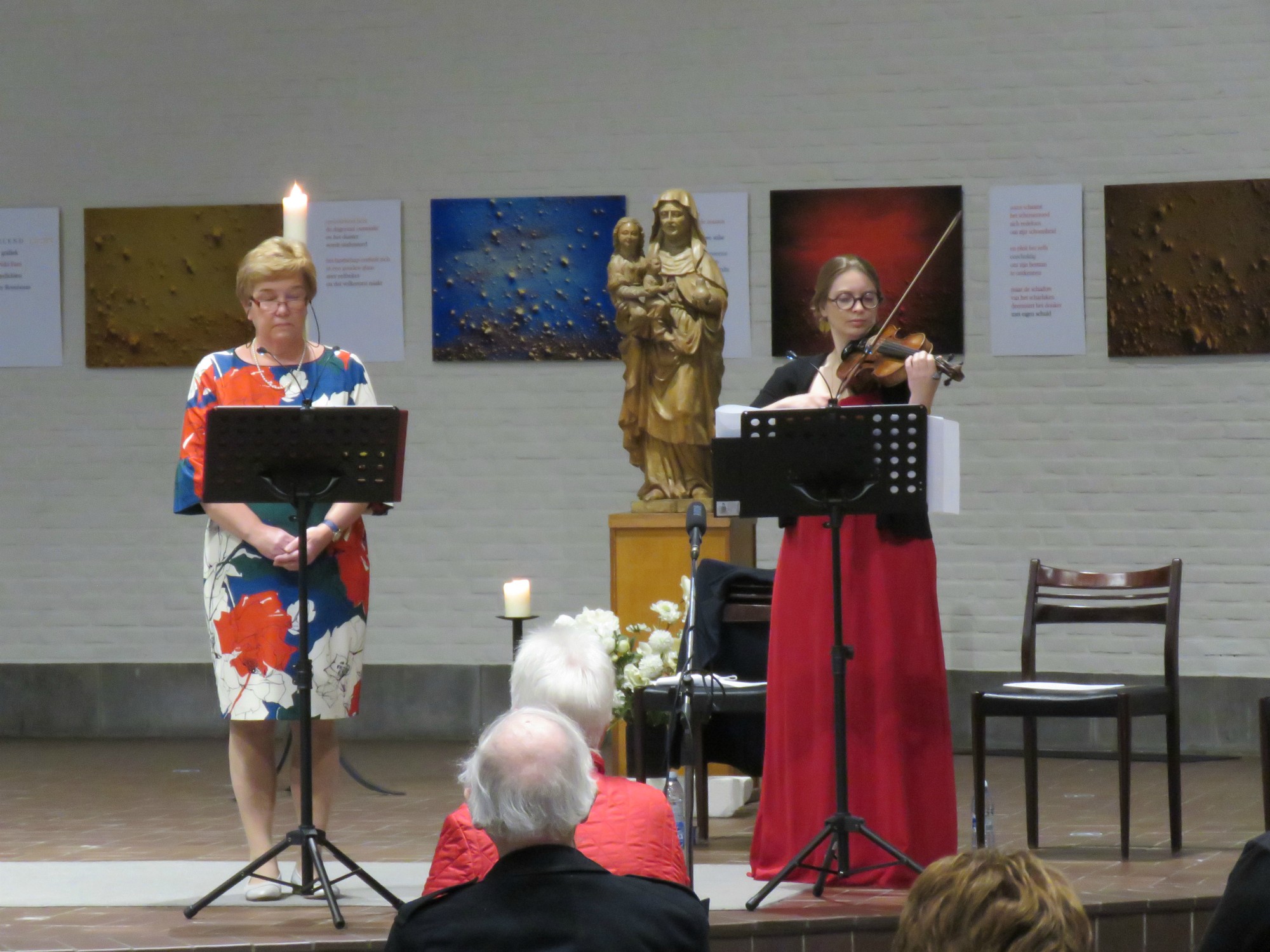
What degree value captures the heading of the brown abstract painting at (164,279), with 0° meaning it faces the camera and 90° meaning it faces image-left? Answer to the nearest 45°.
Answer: approximately 0°

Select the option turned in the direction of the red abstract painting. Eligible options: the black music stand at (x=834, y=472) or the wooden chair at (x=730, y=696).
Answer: the black music stand

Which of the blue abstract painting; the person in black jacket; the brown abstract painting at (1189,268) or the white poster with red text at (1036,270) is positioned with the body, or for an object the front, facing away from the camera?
the person in black jacket

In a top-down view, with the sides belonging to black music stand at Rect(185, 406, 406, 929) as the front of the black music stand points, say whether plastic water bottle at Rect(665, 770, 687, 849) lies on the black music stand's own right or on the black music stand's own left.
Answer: on the black music stand's own right

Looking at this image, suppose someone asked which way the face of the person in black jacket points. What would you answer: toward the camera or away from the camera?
away from the camera

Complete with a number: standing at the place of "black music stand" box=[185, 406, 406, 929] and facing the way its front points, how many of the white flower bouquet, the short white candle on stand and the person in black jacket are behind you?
1

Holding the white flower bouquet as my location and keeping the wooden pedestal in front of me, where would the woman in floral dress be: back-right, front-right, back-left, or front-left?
back-left

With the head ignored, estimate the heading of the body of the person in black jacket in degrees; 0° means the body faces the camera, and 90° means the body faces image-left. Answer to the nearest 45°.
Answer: approximately 180°

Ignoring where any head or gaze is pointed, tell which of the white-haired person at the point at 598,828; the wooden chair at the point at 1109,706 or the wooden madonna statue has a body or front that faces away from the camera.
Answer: the white-haired person
